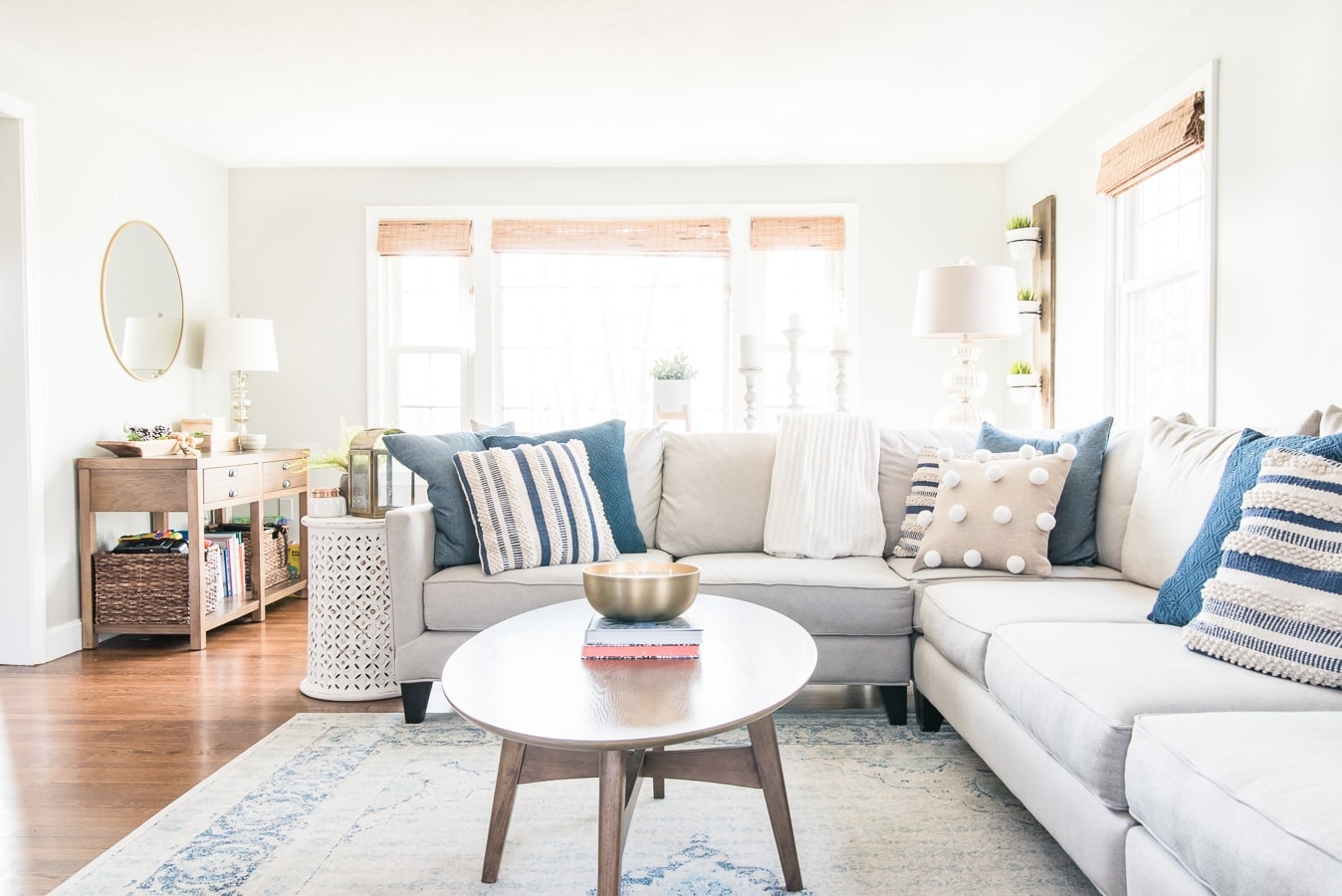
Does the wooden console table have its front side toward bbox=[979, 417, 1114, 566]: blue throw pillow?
yes

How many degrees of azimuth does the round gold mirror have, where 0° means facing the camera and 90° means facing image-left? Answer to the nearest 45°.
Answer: approximately 315°

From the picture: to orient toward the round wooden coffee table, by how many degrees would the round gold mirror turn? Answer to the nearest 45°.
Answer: approximately 45° to its right
